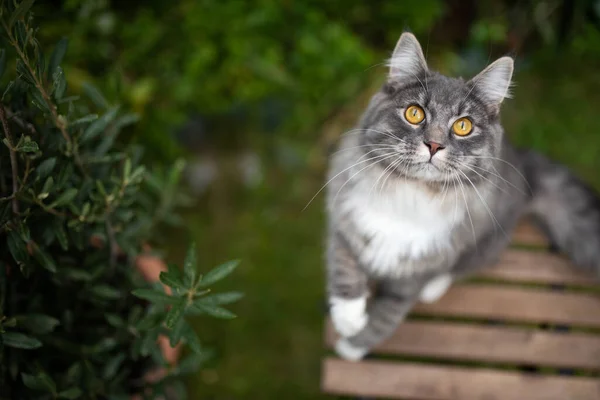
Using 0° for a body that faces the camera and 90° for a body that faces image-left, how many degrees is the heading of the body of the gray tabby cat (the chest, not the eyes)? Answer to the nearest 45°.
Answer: approximately 45°
